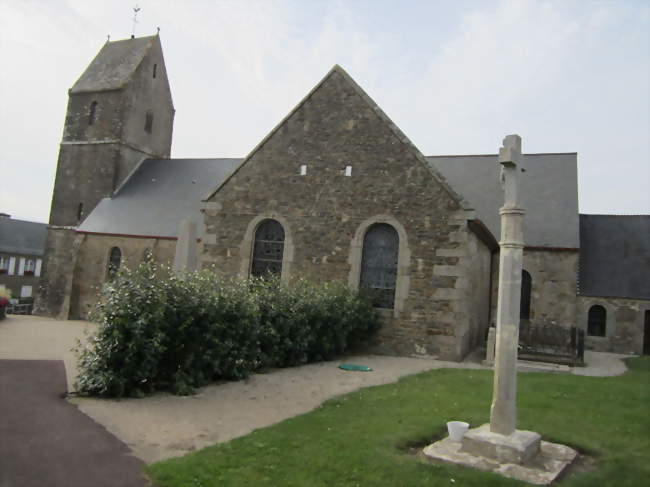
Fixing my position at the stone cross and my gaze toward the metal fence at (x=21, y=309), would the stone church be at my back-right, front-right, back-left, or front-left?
front-right

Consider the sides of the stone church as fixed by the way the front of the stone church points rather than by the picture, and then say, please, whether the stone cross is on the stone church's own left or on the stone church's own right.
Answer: on the stone church's own left

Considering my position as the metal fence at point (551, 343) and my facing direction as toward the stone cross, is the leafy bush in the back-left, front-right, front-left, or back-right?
front-right

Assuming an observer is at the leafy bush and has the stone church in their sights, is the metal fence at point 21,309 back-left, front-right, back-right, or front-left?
front-left
